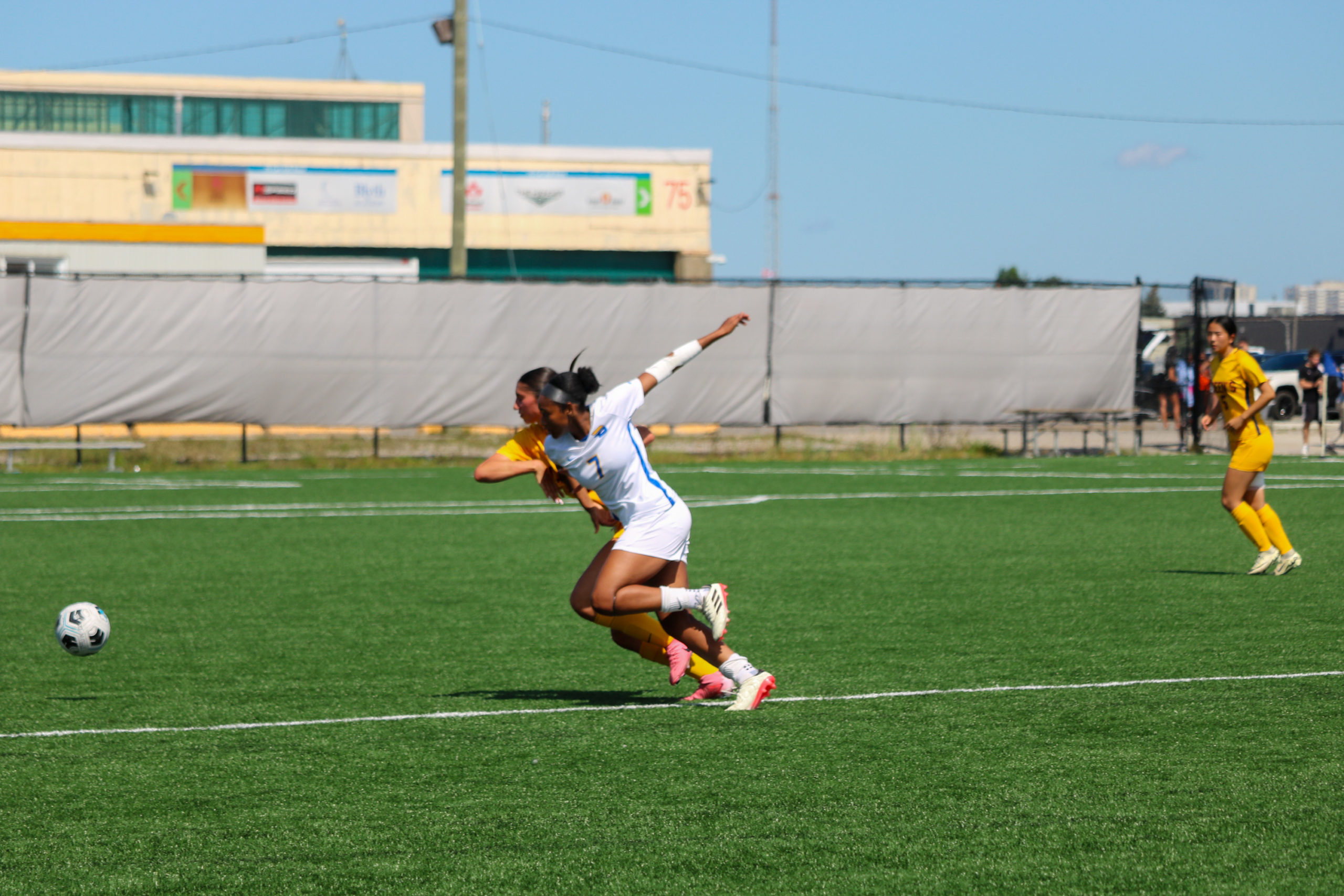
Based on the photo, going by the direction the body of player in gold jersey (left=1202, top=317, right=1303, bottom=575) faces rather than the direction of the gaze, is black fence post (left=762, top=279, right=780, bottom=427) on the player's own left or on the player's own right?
on the player's own right

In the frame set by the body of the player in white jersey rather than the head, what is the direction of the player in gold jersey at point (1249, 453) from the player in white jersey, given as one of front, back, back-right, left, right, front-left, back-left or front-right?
back

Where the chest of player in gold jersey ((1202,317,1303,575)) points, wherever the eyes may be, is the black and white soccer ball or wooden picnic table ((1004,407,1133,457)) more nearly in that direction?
the black and white soccer ball

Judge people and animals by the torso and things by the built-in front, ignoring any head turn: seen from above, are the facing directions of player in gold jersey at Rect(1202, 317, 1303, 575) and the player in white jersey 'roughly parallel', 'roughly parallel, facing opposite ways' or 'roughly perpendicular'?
roughly parallel

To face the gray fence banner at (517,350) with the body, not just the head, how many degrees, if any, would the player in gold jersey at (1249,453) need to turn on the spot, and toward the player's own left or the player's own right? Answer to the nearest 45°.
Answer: approximately 90° to the player's own right

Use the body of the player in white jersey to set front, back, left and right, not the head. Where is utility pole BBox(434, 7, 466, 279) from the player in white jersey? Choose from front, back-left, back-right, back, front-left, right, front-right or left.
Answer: back-right

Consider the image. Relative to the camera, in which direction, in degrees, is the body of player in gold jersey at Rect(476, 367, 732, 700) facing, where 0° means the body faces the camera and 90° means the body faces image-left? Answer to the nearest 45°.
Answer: approximately 90°

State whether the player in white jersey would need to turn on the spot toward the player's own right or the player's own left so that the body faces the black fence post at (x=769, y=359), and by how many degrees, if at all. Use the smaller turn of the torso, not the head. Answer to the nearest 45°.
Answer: approximately 135° to the player's own right

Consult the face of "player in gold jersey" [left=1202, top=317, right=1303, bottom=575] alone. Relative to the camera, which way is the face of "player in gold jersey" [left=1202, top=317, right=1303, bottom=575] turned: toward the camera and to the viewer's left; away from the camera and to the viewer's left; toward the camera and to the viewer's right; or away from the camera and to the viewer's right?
toward the camera and to the viewer's left

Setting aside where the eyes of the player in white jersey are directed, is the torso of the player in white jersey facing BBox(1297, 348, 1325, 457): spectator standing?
no

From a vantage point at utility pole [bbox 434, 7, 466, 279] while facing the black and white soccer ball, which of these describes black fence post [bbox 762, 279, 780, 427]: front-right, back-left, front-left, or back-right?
front-left

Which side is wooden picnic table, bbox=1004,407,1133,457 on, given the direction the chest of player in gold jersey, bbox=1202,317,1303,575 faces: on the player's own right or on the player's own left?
on the player's own right

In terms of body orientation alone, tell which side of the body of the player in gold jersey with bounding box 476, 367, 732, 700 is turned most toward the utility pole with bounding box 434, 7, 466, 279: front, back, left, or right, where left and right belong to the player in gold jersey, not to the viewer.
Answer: right

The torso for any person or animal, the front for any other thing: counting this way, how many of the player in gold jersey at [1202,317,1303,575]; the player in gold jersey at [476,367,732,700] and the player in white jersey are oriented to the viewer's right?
0
